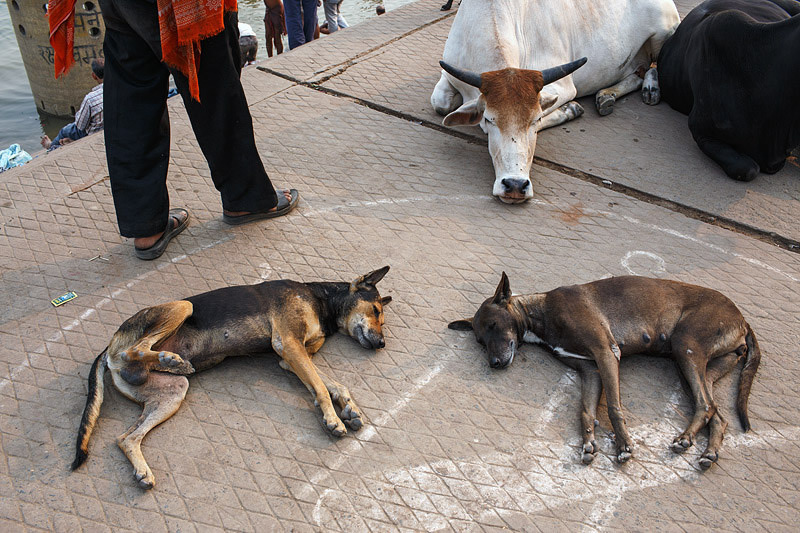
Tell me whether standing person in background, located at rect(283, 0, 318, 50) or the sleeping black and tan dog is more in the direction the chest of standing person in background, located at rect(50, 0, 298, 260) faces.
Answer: the standing person in background

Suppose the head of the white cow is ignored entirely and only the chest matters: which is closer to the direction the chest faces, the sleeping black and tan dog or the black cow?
the sleeping black and tan dog

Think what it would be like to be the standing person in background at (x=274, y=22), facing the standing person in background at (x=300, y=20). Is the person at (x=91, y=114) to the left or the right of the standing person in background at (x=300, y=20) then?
right

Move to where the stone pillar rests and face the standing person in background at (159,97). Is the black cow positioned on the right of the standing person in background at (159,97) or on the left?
left

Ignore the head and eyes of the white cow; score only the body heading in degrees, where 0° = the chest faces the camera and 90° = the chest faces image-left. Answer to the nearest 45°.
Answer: approximately 45°

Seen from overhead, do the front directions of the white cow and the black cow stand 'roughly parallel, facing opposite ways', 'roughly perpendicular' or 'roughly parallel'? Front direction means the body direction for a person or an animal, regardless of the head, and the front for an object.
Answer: roughly perpendicular

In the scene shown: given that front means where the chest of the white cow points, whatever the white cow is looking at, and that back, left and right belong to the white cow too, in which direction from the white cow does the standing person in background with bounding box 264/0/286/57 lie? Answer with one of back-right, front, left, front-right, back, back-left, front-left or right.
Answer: right

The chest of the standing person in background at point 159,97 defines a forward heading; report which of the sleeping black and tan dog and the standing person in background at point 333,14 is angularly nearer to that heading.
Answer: the standing person in background

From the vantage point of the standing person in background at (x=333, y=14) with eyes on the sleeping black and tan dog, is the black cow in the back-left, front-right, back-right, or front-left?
front-left
